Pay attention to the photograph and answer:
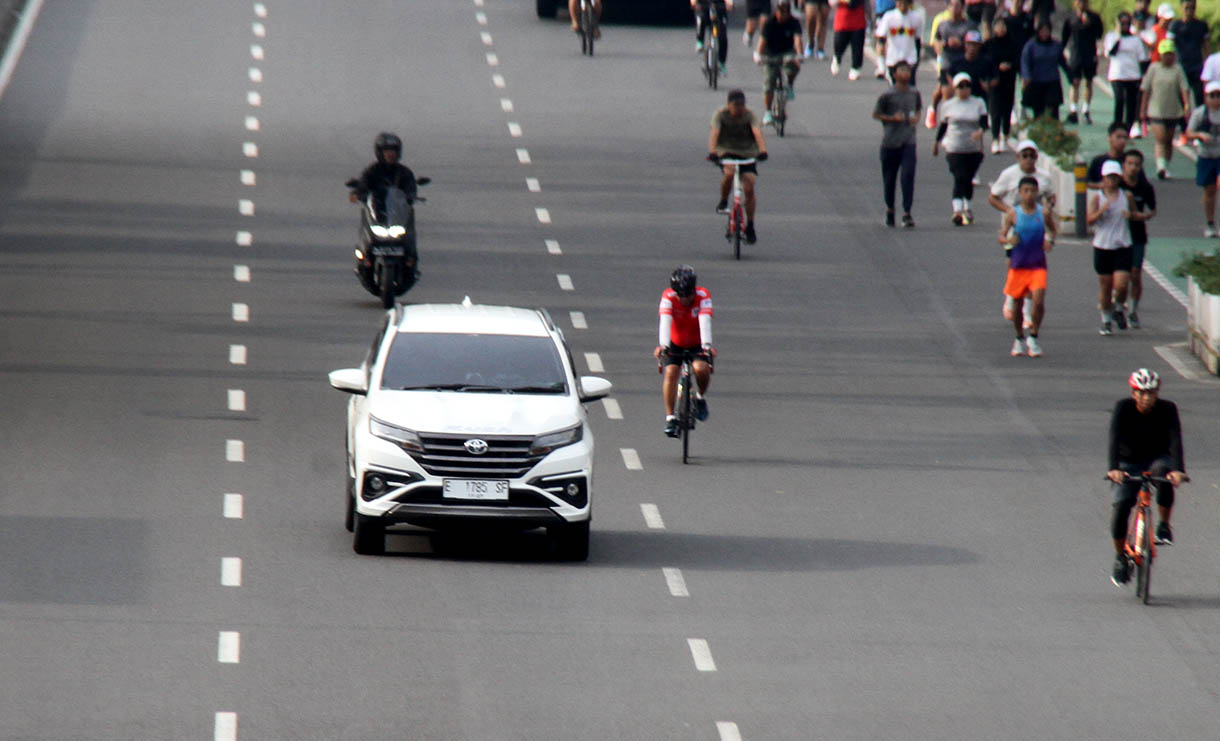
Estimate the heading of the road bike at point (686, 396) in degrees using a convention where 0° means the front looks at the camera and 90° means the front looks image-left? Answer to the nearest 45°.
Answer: approximately 0°

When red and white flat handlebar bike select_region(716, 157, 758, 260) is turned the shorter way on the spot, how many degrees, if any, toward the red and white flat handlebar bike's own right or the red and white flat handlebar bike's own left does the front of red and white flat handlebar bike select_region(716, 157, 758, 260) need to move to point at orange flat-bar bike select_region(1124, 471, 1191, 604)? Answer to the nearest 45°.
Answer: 0° — it already faces it

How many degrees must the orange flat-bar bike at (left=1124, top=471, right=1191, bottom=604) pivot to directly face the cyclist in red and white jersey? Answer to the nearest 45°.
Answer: approximately 135° to its right

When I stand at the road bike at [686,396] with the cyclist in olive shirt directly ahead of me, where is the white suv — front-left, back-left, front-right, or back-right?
back-left

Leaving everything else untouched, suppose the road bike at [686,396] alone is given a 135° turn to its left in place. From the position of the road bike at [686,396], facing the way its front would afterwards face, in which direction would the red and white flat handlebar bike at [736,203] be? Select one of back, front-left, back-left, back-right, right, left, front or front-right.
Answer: front-left

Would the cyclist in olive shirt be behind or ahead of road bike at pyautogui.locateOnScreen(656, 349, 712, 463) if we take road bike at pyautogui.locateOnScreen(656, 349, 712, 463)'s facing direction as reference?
behind

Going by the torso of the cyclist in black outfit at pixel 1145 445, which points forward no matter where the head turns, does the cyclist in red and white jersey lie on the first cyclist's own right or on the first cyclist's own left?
on the first cyclist's own right

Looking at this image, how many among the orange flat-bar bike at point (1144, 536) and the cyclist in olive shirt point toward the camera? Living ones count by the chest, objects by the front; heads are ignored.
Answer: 2

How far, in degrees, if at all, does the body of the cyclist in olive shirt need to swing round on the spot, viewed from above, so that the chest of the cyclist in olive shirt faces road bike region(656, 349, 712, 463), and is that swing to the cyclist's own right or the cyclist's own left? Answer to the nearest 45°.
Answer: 0° — they already face it
